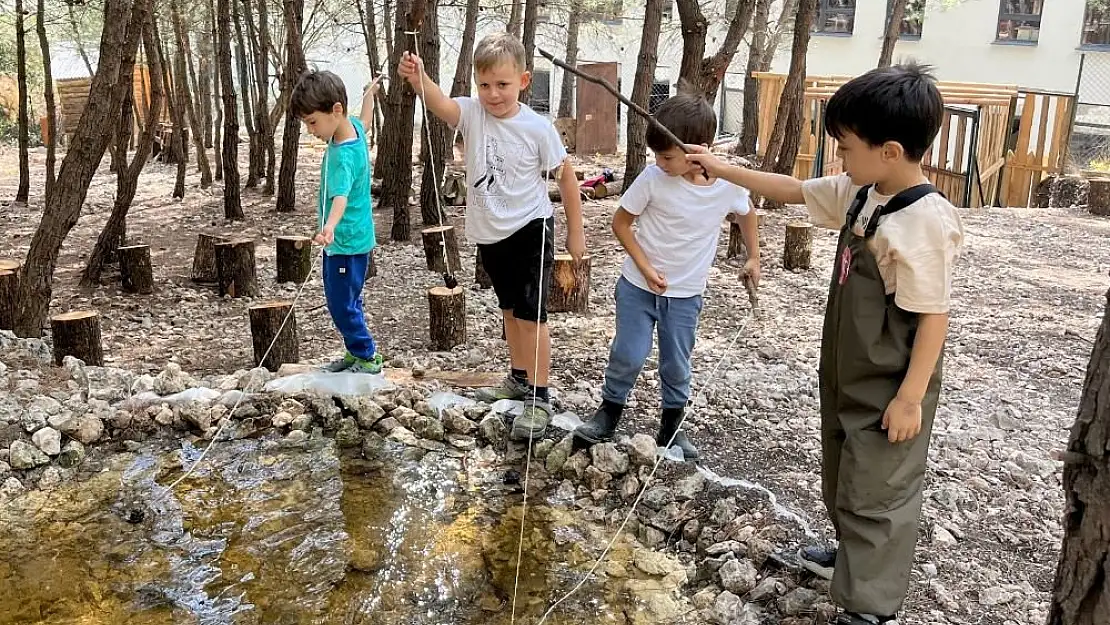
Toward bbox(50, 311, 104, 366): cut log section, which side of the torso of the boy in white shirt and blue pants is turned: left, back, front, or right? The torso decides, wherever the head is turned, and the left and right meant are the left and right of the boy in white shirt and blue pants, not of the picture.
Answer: right

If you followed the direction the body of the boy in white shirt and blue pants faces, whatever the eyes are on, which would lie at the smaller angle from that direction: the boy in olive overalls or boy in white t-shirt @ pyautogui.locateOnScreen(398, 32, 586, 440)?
the boy in olive overalls

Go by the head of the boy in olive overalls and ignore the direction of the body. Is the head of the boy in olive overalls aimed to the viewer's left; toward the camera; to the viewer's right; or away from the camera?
to the viewer's left

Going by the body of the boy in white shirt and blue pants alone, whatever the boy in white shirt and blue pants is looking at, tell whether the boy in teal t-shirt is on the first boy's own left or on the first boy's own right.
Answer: on the first boy's own right

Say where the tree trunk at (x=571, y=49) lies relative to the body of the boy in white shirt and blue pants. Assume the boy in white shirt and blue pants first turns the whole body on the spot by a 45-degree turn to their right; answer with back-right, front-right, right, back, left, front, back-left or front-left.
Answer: back-right

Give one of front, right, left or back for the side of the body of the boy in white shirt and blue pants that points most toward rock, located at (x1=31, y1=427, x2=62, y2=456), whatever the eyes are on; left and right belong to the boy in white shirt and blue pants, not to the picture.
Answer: right

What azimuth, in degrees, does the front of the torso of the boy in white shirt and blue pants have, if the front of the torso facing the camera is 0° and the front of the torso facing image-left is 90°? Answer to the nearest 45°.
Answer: approximately 0°

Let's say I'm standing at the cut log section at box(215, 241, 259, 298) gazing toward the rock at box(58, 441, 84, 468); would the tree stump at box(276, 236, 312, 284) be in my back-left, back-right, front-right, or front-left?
back-left

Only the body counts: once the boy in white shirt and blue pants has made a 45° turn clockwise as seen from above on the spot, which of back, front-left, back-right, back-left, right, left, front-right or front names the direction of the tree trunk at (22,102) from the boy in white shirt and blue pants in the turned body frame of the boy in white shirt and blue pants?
right

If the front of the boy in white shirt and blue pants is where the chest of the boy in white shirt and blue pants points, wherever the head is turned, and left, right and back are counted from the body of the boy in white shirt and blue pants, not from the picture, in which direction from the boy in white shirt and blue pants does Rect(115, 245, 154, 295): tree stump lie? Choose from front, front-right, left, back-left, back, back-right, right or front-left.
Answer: back-right
